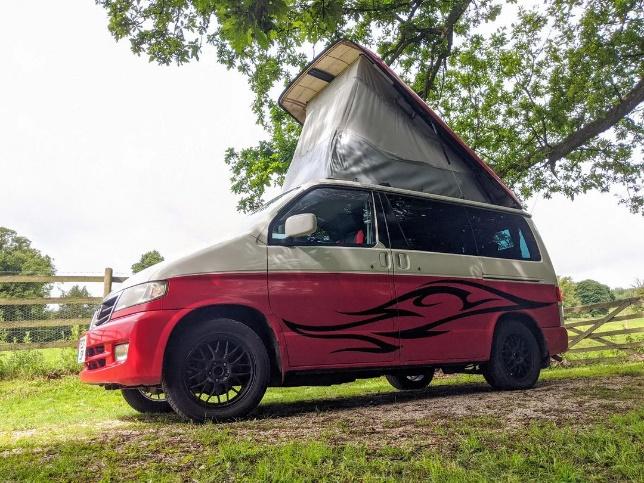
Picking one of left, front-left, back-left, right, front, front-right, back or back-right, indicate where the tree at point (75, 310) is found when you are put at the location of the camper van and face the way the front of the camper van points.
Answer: right

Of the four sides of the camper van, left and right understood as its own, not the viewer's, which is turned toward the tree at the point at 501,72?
back

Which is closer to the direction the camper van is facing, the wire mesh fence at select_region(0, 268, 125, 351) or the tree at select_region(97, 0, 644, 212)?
the wire mesh fence

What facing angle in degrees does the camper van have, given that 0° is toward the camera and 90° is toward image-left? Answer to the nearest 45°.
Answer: approximately 45°

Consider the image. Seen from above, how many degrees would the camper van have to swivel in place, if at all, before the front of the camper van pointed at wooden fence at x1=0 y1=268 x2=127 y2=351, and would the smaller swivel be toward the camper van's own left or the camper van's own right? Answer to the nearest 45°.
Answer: approximately 90° to the camper van's own right

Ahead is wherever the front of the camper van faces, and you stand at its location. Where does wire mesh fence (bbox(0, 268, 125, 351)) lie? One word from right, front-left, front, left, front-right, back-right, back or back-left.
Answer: right
